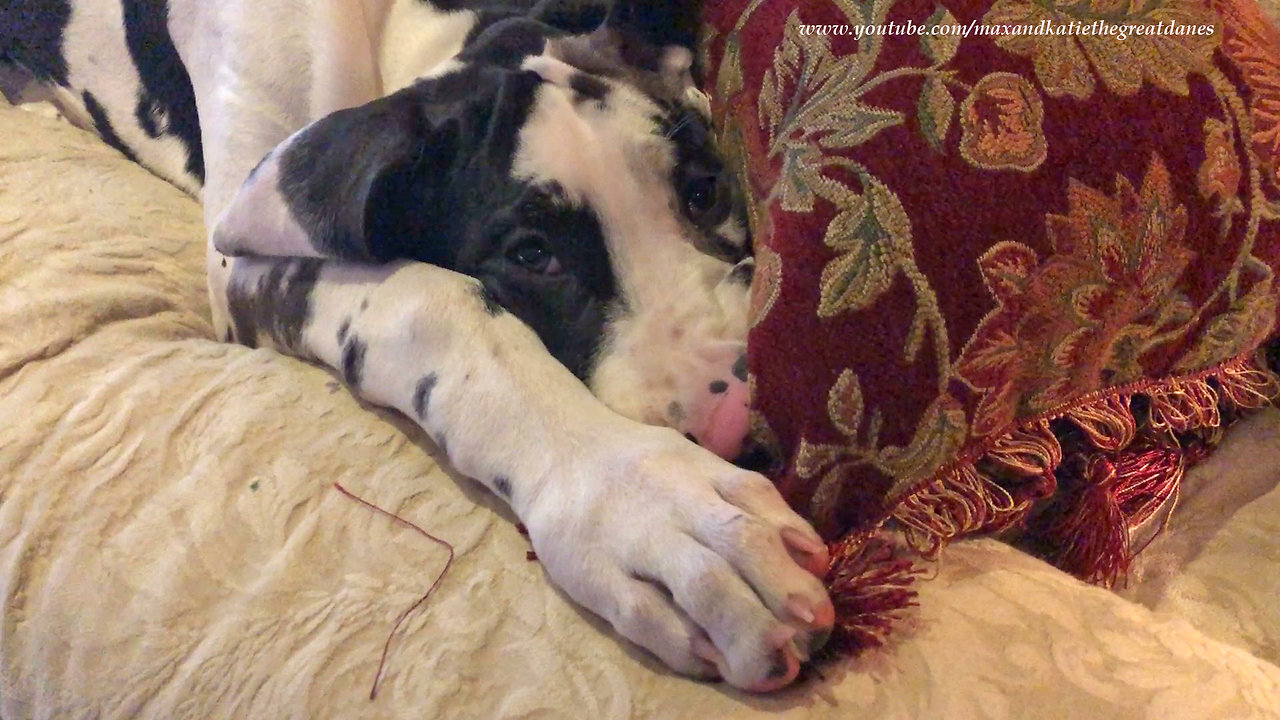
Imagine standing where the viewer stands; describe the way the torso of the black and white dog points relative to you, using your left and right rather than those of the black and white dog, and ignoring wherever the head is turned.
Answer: facing the viewer and to the right of the viewer

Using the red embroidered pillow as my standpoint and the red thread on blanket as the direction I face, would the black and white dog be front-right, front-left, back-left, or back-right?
front-right

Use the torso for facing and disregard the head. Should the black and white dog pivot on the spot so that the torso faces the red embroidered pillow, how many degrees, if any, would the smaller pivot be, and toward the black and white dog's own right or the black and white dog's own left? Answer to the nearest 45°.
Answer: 0° — it already faces it
